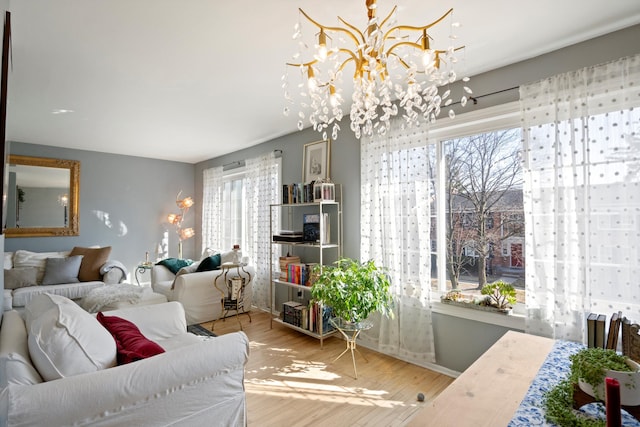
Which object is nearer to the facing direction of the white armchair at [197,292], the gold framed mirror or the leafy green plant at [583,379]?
the gold framed mirror

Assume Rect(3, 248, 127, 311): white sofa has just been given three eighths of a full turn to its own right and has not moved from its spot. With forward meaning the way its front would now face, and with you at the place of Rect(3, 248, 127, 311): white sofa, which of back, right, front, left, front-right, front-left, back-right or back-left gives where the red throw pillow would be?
back-left

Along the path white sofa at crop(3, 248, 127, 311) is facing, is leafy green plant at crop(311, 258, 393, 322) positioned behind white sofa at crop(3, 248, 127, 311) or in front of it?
in front

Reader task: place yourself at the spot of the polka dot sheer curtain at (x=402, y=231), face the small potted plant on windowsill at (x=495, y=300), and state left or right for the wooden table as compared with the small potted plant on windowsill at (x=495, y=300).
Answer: right

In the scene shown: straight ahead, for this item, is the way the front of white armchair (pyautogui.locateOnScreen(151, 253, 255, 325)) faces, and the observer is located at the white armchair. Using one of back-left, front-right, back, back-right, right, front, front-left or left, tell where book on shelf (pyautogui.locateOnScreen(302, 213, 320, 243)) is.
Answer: back

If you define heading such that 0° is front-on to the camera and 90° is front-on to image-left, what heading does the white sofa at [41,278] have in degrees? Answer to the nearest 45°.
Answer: approximately 0°

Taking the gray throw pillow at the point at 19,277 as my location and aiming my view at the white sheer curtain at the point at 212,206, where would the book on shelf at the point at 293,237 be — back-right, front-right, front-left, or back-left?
front-right

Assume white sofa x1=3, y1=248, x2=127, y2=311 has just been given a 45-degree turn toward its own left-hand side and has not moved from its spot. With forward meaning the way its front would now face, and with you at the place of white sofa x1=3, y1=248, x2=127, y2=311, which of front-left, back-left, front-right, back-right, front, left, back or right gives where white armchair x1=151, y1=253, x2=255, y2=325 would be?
front

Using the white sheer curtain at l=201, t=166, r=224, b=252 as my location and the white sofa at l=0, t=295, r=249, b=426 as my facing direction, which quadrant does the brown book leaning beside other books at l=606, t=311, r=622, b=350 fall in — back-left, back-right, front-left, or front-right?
front-left

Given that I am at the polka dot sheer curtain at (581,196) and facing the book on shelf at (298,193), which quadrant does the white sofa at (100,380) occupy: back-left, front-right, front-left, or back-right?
front-left

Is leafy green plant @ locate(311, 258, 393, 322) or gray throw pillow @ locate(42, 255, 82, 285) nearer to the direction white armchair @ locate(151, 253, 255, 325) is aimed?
the gray throw pillow

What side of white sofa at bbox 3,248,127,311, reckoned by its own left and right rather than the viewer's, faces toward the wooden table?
front

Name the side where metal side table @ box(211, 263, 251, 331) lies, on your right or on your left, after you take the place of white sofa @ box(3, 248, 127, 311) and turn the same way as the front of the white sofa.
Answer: on your left
